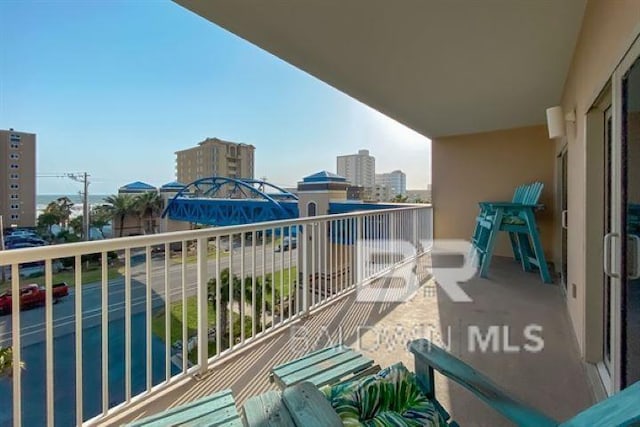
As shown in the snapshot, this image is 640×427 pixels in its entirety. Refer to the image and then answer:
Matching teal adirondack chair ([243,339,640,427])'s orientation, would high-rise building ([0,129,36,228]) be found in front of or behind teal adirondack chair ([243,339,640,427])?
in front

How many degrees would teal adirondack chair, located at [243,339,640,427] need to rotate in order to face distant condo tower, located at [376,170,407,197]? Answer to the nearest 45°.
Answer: approximately 45° to its right

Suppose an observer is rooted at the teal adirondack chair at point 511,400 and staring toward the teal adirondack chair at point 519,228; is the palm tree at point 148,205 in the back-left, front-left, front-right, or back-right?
front-left

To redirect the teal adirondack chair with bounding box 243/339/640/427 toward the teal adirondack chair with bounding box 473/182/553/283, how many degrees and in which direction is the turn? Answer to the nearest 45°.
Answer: approximately 45° to its right

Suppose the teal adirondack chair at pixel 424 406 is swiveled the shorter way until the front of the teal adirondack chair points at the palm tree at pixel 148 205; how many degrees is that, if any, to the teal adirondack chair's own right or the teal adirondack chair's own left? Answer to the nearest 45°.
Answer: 0° — it already faces it

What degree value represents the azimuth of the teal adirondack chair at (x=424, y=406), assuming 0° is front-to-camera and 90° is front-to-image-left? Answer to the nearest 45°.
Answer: approximately 135°

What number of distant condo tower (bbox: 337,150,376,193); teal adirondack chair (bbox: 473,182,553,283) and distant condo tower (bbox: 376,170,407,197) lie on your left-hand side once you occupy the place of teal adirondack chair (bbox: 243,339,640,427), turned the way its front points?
0

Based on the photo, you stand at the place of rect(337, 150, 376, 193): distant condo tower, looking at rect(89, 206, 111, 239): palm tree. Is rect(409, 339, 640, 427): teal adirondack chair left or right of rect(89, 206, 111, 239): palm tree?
left

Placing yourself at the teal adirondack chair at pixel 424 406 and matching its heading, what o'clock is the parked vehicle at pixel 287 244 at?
The parked vehicle is roughly at 12 o'clock from the teal adirondack chair.

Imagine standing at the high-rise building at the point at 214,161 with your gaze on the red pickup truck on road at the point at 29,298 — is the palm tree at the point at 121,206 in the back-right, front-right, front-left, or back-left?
front-right
